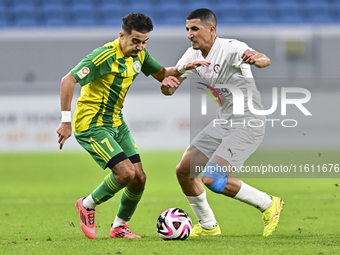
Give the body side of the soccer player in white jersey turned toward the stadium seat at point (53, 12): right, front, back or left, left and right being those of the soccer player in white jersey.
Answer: right

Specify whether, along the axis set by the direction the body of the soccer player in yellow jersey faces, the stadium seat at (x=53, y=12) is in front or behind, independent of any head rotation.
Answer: behind

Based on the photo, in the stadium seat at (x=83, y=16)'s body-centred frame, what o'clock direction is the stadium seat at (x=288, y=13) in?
the stadium seat at (x=288, y=13) is roughly at 9 o'clock from the stadium seat at (x=83, y=16).

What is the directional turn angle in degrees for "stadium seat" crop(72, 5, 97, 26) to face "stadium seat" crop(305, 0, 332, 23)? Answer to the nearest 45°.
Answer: approximately 90° to its left

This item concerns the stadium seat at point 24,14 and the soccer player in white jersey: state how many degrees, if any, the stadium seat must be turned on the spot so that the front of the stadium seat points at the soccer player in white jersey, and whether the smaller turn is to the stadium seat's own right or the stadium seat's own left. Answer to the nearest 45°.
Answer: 0° — it already faces them

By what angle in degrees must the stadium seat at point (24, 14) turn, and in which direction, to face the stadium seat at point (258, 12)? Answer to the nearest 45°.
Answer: approximately 90° to its left

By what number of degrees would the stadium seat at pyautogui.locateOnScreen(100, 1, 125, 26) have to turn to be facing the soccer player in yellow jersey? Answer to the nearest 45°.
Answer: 0° — it already faces them

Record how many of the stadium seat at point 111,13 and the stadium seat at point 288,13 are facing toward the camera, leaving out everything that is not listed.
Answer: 2

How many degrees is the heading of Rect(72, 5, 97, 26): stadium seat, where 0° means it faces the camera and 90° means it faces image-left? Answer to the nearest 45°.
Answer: approximately 0°

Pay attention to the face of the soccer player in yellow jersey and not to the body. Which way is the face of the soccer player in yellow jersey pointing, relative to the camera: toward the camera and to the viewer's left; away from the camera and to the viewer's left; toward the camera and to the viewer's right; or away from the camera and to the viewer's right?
toward the camera and to the viewer's right
